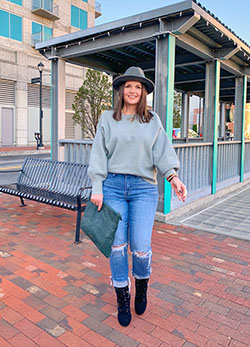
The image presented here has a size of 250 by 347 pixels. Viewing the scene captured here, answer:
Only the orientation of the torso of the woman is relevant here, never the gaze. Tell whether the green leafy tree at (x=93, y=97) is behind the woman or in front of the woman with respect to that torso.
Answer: behind

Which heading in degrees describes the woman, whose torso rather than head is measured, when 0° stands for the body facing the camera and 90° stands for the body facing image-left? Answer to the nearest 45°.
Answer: approximately 0°

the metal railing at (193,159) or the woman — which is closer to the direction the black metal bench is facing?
the woman
